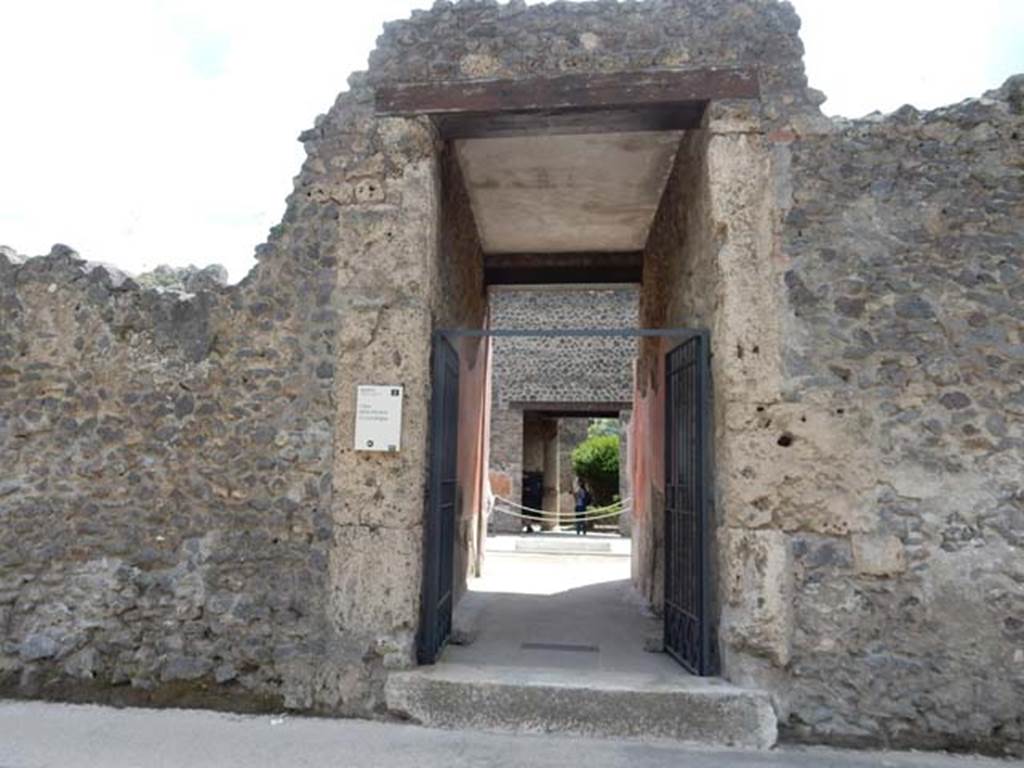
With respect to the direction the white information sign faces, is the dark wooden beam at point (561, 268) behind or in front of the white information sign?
behind

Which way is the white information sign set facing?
toward the camera

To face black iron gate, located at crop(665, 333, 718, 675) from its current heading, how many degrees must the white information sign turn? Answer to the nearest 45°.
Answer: approximately 90° to its left
